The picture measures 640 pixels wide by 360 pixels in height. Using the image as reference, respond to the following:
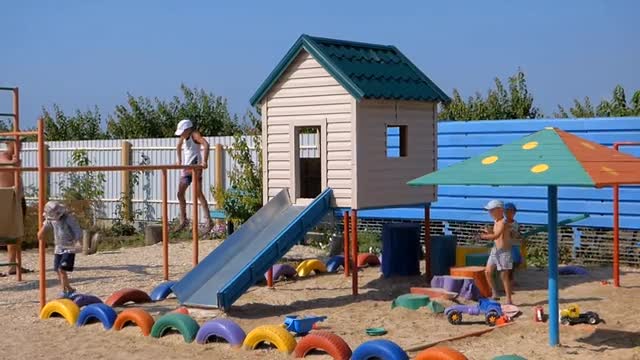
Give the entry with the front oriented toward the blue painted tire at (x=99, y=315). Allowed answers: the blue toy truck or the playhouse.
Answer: the playhouse

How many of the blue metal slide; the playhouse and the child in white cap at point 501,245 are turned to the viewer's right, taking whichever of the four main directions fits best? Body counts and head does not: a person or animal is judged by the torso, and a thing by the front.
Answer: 0

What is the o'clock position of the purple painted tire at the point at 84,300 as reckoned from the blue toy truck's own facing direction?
The purple painted tire is roughly at 6 o'clock from the blue toy truck.

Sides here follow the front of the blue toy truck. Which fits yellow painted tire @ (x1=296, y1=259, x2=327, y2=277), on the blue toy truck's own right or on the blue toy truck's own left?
on the blue toy truck's own left

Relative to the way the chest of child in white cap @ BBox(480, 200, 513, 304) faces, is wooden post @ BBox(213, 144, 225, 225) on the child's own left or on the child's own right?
on the child's own right

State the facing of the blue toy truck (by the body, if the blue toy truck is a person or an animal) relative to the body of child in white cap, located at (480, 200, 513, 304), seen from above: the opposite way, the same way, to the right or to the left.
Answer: the opposite way

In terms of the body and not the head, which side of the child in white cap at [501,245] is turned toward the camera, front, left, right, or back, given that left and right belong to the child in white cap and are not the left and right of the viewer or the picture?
left

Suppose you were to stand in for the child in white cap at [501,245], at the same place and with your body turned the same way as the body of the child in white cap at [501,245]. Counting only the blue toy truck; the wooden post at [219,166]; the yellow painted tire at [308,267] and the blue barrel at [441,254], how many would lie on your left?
1

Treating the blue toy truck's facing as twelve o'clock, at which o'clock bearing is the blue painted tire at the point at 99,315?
The blue painted tire is roughly at 6 o'clock from the blue toy truck.

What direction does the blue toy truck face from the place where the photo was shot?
facing to the right of the viewer

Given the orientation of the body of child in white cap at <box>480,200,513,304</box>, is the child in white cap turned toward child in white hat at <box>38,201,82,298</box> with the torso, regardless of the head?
yes

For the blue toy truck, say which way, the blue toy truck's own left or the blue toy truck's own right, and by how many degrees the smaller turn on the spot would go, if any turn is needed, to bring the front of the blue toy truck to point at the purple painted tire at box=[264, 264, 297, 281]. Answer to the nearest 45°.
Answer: approximately 135° to the blue toy truck's own left

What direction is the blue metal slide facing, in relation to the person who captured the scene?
facing the viewer and to the left of the viewer

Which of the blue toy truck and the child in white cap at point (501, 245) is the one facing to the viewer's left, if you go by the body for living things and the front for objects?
the child in white cap

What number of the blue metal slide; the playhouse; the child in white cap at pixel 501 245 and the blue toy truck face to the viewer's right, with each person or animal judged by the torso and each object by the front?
1

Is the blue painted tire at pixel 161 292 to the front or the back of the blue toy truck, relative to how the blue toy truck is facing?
to the back

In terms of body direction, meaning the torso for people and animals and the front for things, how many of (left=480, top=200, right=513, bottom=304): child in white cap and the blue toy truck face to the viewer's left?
1
